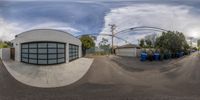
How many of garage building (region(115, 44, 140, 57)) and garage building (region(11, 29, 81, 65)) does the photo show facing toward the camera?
2

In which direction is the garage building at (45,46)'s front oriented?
toward the camera

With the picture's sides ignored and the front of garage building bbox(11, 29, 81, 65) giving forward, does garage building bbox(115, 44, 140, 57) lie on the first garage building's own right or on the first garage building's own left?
on the first garage building's own left

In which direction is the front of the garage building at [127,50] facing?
toward the camera
